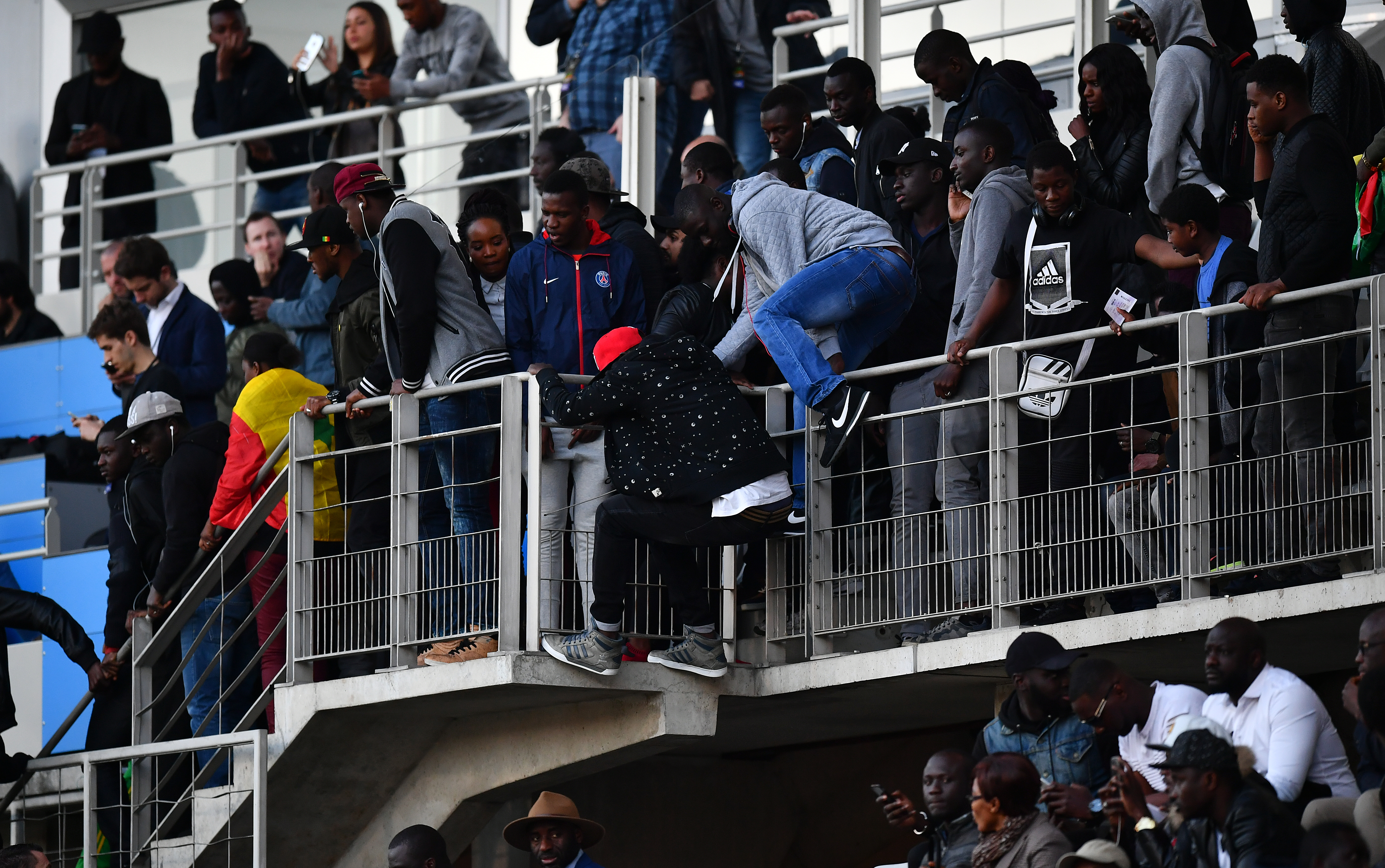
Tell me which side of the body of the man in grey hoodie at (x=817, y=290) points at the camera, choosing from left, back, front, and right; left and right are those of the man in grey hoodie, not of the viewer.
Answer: left

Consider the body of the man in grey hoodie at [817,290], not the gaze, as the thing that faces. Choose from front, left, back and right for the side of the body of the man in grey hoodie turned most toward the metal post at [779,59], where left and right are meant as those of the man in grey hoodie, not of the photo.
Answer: right

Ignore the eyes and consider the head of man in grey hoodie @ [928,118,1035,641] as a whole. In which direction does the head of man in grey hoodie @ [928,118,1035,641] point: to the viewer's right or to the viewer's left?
to the viewer's left
